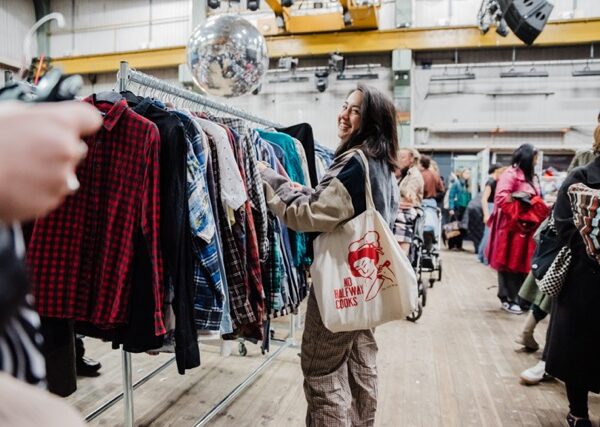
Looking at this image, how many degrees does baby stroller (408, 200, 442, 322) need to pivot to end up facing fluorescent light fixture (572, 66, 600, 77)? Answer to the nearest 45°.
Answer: approximately 180°

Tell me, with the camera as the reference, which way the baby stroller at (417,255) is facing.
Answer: facing the viewer and to the left of the viewer

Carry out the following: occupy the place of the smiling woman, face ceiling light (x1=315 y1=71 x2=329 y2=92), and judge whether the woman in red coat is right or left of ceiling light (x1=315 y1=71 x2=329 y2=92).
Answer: right

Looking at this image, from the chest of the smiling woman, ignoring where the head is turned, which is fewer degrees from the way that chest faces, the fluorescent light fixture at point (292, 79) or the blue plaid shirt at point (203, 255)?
the blue plaid shirt

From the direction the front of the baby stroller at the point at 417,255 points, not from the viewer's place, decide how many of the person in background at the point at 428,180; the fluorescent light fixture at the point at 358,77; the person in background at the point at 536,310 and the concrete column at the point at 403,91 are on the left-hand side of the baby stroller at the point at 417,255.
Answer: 1

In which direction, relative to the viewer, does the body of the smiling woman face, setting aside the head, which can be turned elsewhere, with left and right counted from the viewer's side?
facing to the left of the viewer

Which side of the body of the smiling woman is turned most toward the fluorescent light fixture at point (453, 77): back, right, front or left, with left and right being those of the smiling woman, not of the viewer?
right
